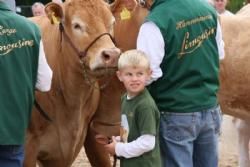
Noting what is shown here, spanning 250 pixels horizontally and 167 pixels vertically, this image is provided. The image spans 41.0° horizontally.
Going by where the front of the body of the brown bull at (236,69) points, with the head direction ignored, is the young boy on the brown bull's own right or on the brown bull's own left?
on the brown bull's own left

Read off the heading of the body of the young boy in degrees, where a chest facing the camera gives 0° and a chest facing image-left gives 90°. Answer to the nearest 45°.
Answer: approximately 45°

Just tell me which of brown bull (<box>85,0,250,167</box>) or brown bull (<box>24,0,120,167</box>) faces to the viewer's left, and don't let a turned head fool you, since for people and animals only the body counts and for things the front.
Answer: brown bull (<box>85,0,250,167</box>)

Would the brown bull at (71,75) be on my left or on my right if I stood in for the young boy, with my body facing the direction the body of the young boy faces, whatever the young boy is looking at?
on my right

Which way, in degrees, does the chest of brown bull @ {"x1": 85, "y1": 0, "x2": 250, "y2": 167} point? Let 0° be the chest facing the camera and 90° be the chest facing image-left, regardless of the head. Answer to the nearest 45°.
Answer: approximately 90°

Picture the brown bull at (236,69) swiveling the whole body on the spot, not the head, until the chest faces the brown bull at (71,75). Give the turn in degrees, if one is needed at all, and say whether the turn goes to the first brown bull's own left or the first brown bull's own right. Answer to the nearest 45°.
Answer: approximately 45° to the first brown bull's own left

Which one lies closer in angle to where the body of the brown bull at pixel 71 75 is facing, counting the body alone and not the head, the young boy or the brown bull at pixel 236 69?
the young boy

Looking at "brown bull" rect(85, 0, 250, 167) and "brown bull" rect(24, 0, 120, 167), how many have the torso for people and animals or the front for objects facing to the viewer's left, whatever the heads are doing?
1

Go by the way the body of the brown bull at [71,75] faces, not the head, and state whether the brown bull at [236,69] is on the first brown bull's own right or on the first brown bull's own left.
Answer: on the first brown bull's own left
